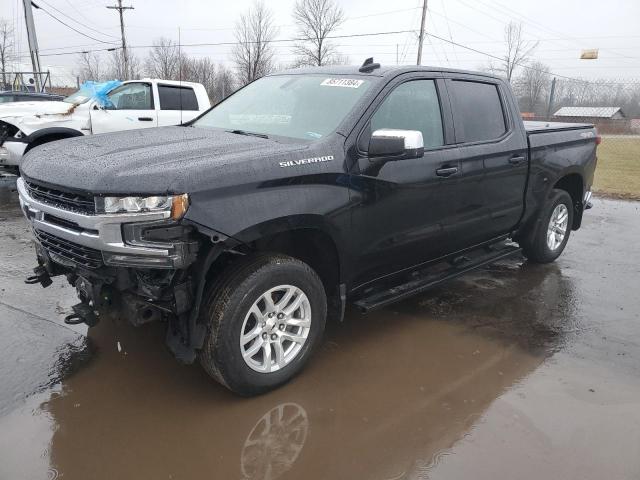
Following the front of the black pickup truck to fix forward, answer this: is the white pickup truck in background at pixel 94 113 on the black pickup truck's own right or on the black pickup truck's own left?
on the black pickup truck's own right

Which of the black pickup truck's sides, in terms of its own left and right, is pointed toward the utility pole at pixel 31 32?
right

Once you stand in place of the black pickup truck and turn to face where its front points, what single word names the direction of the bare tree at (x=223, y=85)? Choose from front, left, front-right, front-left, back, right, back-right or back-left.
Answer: back-right

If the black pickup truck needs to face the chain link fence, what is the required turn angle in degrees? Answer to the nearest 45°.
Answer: approximately 180°

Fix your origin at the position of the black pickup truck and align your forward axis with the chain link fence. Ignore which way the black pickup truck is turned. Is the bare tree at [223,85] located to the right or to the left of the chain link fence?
left

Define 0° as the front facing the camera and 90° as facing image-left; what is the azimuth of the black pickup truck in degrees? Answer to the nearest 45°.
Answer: approximately 45°

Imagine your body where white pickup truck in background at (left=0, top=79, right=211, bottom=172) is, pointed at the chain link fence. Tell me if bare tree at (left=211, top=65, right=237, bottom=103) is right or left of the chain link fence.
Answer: left

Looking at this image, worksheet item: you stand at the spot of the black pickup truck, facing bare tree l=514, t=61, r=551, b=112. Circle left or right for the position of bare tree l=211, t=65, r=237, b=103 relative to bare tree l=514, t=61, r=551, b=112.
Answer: left
